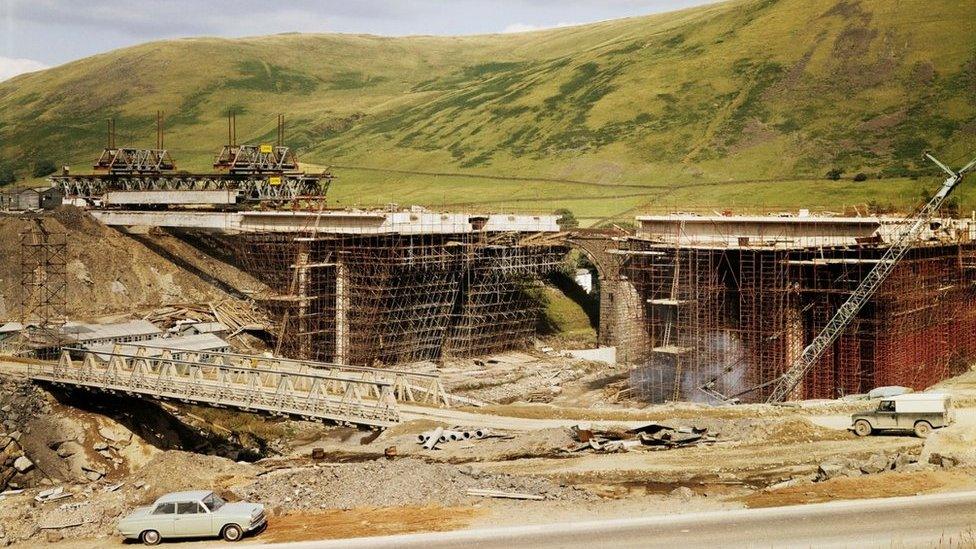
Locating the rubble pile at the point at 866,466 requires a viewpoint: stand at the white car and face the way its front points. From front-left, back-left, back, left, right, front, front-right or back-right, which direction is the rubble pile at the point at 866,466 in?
front

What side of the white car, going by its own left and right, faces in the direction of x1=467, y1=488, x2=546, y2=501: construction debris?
front

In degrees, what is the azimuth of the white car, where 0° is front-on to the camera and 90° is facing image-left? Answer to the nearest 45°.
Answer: approximately 270°

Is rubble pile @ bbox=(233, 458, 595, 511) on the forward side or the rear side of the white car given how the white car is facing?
on the forward side
